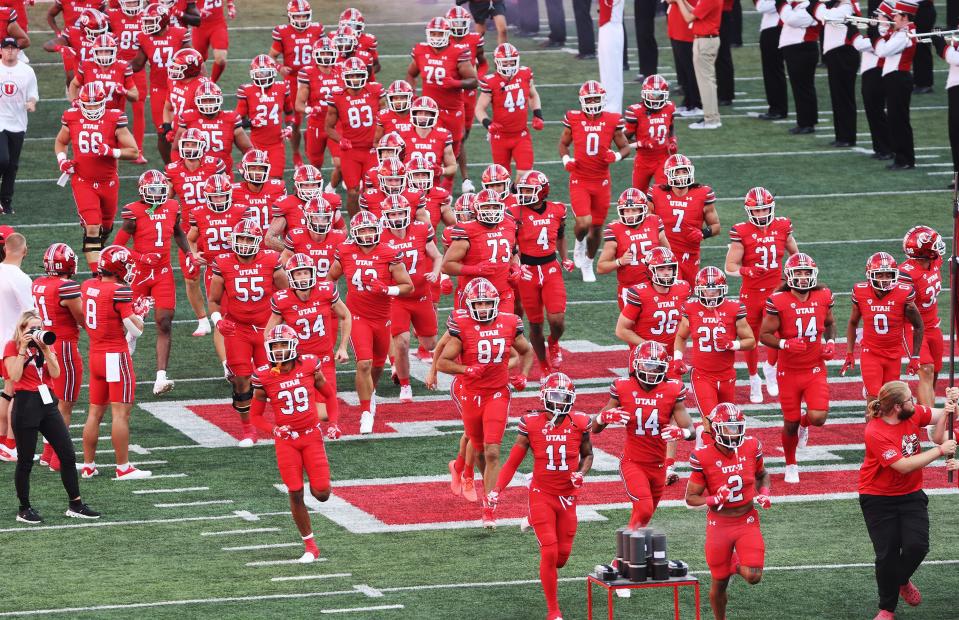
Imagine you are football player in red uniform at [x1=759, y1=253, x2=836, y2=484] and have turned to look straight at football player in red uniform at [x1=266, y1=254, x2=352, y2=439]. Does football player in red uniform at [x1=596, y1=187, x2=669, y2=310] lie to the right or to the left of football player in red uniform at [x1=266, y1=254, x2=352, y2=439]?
right

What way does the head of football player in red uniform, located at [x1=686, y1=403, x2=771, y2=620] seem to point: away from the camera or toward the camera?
toward the camera

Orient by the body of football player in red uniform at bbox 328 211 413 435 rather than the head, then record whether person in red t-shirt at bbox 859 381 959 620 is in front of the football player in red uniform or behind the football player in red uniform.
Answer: in front

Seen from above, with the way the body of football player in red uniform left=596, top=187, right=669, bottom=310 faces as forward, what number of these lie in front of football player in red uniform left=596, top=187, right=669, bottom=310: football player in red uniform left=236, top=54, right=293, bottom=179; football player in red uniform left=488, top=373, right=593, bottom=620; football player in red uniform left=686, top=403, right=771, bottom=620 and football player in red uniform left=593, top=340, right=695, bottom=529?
3

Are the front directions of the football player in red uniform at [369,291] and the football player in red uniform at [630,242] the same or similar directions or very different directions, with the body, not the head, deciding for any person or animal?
same or similar directions

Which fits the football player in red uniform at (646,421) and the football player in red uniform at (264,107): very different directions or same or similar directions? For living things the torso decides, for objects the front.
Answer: same or similar directions

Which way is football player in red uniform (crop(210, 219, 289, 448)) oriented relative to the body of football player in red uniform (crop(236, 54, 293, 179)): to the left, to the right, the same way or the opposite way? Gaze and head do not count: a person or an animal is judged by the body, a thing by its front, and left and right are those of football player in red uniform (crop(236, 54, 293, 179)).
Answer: the same way

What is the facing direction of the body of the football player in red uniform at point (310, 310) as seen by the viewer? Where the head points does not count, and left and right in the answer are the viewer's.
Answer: facing the viewer

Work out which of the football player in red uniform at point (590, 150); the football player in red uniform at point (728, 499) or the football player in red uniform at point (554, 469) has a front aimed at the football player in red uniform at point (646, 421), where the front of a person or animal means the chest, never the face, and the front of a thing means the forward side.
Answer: the football player in red uniform at point (590, 150)

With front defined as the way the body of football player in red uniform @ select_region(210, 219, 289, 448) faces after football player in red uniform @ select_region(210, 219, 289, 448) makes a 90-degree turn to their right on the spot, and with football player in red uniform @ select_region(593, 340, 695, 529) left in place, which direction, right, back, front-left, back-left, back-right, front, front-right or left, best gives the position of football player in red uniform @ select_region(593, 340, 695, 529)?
back-left

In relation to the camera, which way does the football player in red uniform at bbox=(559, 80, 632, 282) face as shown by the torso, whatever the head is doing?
toward the camera

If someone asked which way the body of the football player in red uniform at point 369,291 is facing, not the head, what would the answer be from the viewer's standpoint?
toward the camera

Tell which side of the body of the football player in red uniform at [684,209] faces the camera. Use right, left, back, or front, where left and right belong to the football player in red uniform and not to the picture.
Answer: front

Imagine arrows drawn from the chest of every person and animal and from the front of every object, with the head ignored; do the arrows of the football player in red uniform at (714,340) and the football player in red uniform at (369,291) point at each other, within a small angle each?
no
